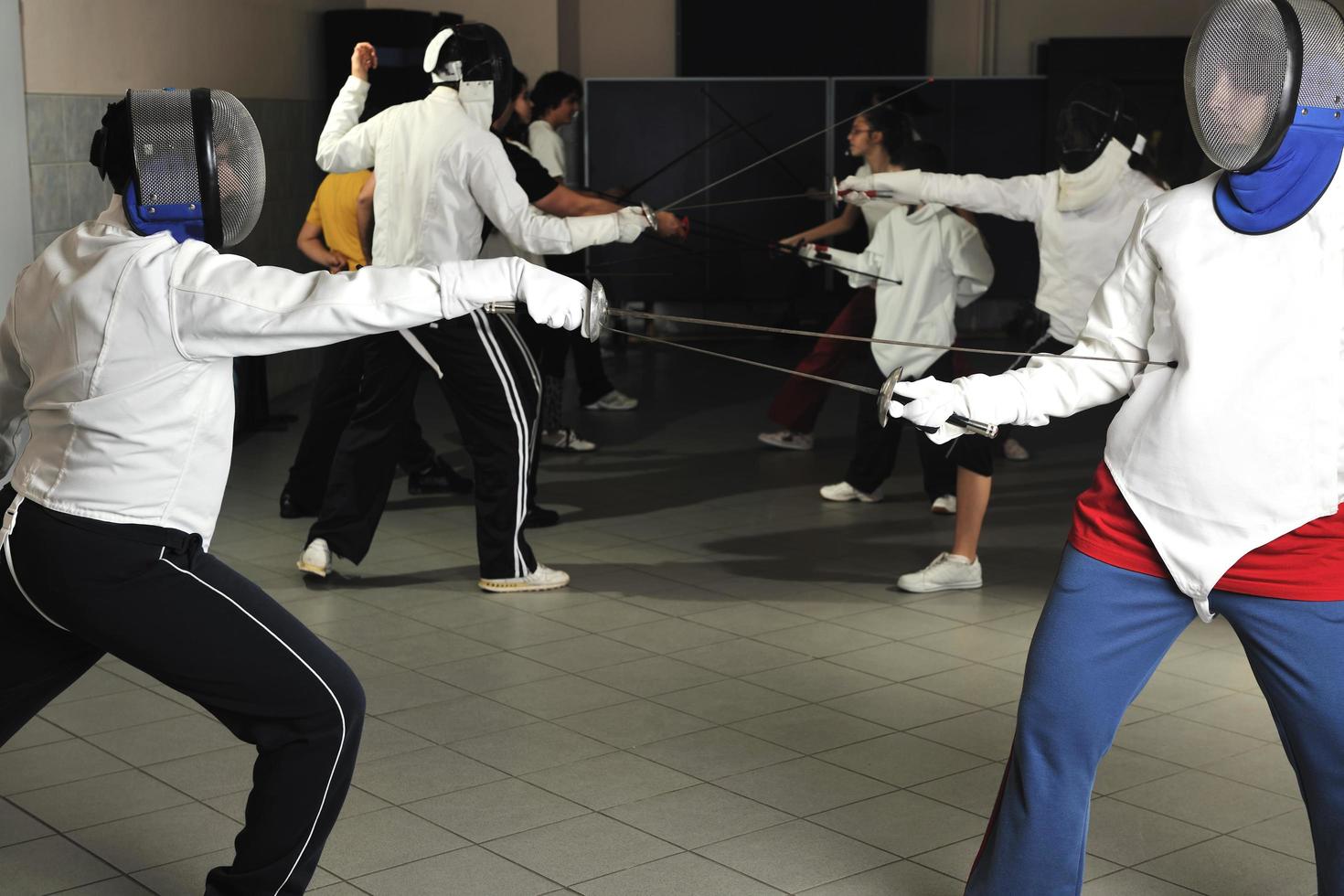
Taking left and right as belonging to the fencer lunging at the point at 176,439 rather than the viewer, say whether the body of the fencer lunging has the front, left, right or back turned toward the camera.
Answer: right

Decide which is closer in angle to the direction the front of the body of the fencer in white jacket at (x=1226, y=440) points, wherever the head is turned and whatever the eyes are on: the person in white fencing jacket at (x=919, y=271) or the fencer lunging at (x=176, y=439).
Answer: the fencer lunging

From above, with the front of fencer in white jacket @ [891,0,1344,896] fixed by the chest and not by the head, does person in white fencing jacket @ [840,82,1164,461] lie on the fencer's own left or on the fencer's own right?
on the fencer's own right

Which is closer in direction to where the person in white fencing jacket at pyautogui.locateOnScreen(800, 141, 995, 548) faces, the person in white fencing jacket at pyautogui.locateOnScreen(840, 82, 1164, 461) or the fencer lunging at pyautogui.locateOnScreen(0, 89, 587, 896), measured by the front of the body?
the fencer lunging

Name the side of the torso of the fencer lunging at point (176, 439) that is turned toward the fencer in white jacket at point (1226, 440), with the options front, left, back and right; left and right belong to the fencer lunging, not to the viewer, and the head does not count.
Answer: front

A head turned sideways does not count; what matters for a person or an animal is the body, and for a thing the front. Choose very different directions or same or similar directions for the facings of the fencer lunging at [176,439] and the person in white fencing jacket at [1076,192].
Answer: very different directions

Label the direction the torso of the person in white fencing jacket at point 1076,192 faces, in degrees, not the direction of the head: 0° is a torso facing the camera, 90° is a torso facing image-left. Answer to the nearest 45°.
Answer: approximately 45°

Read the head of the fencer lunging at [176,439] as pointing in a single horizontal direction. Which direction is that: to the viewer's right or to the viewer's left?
to the viewer's right

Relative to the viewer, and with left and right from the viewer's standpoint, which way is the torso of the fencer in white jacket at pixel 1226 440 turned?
facing the viewer and to the left of the viewer

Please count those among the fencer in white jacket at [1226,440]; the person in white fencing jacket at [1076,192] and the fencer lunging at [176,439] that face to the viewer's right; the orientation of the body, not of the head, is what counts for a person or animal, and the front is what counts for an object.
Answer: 1
